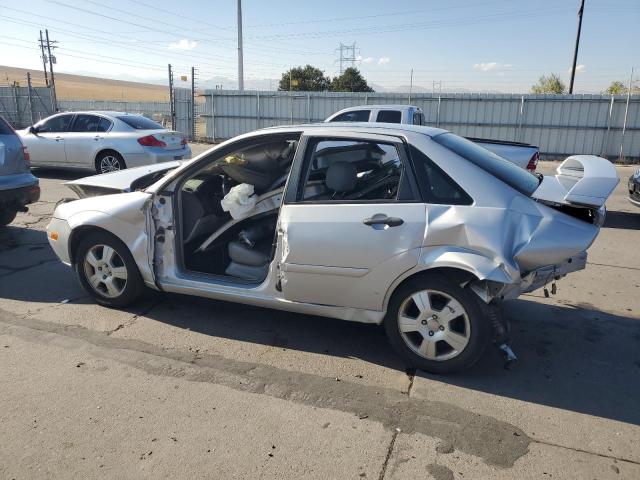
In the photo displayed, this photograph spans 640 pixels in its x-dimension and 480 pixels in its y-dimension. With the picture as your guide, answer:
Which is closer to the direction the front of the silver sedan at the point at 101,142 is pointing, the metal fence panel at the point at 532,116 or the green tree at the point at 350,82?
the green tree

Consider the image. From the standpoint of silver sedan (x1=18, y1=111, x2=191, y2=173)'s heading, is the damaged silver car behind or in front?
behind

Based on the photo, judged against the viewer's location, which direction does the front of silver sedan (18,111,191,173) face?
facing away from the viewer and to the left of the viewer

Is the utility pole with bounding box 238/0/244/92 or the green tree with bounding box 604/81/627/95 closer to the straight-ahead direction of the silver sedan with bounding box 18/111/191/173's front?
the utility pole

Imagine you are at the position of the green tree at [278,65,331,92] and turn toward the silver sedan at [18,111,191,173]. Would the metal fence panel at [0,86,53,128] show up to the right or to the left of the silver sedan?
right

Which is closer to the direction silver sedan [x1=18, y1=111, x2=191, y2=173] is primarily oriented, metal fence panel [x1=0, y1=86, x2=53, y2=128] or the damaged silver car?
the metal fence panel

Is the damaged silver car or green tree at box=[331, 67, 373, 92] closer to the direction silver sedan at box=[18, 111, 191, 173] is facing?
the green tree

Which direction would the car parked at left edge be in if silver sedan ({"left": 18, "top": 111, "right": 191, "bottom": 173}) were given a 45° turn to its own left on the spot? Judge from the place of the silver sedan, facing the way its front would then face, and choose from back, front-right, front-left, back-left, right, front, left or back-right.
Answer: left

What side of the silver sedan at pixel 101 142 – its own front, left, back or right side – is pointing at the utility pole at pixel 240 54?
right

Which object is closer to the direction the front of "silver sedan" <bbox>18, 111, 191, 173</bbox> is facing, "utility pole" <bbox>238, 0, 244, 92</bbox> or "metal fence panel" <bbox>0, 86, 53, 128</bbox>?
the metal fence panel

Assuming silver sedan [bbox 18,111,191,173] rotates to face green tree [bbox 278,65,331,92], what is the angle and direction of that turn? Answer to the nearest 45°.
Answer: approximately 90° to its right

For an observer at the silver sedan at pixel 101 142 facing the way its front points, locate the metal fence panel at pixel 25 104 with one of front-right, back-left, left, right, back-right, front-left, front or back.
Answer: front-right

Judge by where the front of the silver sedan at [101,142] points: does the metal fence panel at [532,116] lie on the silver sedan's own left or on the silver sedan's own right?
on the silver sedan's own right

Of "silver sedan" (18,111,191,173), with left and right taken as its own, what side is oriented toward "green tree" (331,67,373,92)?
right
